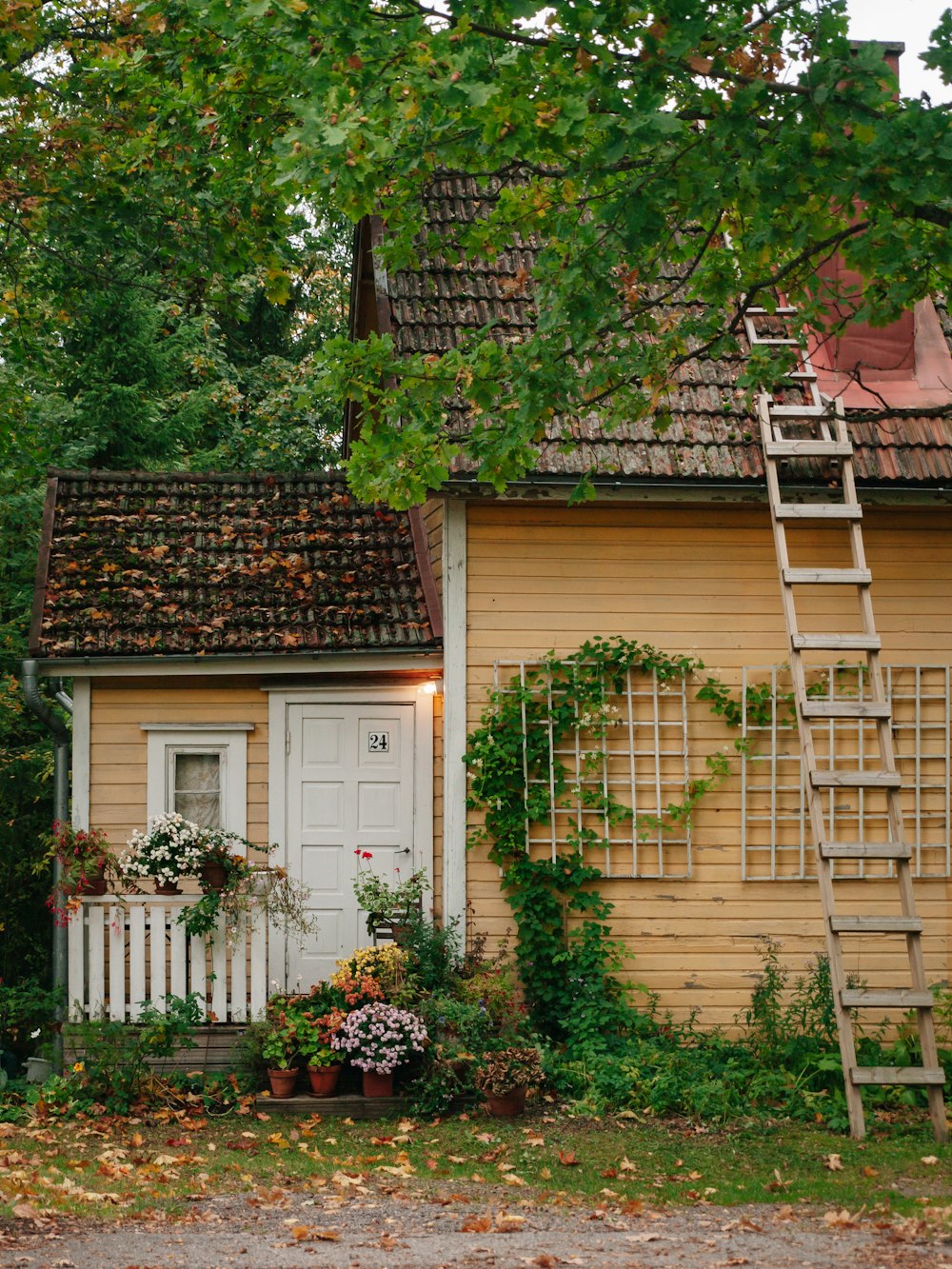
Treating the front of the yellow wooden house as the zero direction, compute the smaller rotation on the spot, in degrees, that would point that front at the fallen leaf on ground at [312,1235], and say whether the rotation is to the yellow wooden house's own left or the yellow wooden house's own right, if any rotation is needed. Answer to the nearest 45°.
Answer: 0° — it already faces it

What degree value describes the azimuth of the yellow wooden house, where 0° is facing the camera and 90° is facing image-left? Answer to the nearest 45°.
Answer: approximately 0°

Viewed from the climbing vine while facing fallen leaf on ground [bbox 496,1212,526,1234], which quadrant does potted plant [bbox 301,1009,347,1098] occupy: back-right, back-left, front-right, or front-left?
front-right

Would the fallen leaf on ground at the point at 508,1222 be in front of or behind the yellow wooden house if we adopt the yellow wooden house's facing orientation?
in front
